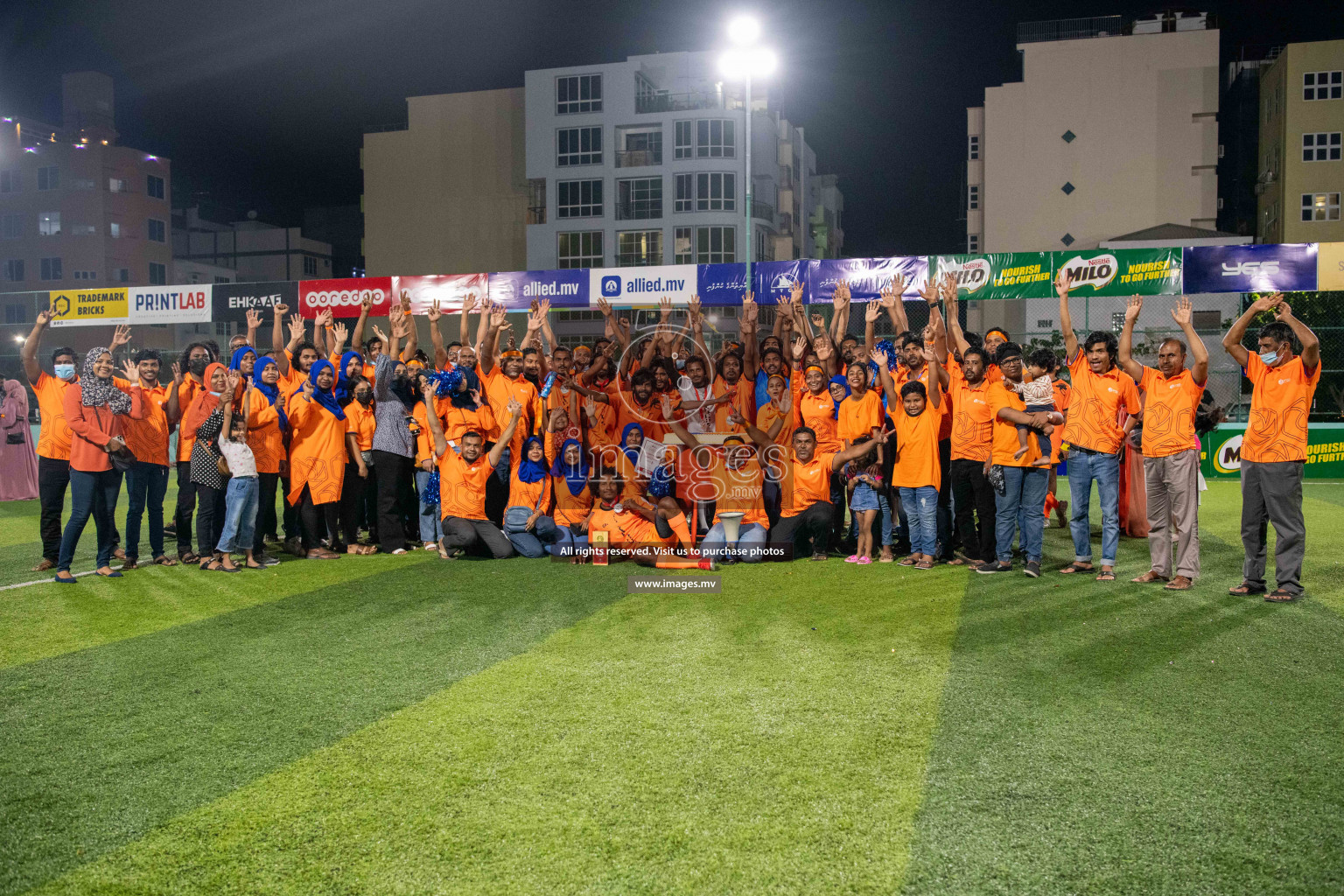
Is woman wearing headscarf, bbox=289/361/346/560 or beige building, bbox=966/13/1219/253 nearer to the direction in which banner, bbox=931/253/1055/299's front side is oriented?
the woman wearing headscarf

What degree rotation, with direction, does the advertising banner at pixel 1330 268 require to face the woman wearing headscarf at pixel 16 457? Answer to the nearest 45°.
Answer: approximately 45° to its right

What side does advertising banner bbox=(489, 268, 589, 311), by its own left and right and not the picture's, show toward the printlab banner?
right

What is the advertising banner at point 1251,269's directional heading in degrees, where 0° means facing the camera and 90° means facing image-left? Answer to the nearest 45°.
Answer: approximately 0°

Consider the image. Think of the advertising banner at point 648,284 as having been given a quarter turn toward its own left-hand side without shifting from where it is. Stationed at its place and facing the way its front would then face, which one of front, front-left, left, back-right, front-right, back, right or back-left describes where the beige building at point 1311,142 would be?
front-left

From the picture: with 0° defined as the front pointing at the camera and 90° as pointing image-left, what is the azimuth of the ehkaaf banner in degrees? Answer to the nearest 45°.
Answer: approximately 0°

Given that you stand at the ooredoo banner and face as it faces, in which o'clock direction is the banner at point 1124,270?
The banner is roughly at 10 o'clock from the ooredoo banner.
